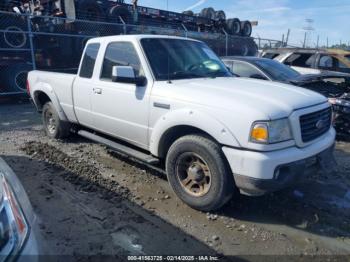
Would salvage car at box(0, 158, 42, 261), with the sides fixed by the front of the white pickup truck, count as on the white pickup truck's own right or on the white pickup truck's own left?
on the white pickup truck's own right

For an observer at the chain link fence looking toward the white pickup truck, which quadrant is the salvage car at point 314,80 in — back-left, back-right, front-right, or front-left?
front-left

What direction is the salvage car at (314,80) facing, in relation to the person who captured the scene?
facing the viewer and to the right of the viewer

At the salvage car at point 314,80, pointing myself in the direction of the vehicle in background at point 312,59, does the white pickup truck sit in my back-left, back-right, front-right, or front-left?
back-left

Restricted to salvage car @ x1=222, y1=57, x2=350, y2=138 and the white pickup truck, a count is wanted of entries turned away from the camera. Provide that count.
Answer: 0

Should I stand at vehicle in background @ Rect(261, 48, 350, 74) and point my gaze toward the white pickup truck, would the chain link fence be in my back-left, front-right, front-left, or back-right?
front-right

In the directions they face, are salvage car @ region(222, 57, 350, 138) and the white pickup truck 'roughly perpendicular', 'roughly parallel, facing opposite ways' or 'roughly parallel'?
roughly parallel

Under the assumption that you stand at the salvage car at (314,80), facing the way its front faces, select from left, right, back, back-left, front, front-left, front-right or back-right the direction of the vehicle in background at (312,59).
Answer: back-left

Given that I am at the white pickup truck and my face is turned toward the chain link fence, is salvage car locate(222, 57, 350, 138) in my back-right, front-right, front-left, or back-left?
front-right

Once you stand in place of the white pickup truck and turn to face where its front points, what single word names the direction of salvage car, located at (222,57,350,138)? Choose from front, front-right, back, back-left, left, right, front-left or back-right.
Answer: left

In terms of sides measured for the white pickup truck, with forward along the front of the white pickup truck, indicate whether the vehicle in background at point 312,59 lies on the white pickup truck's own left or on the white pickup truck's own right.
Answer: on the white pickup truck's own left

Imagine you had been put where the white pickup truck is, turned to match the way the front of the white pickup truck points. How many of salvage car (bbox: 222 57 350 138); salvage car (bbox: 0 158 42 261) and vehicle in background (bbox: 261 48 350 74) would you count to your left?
2
